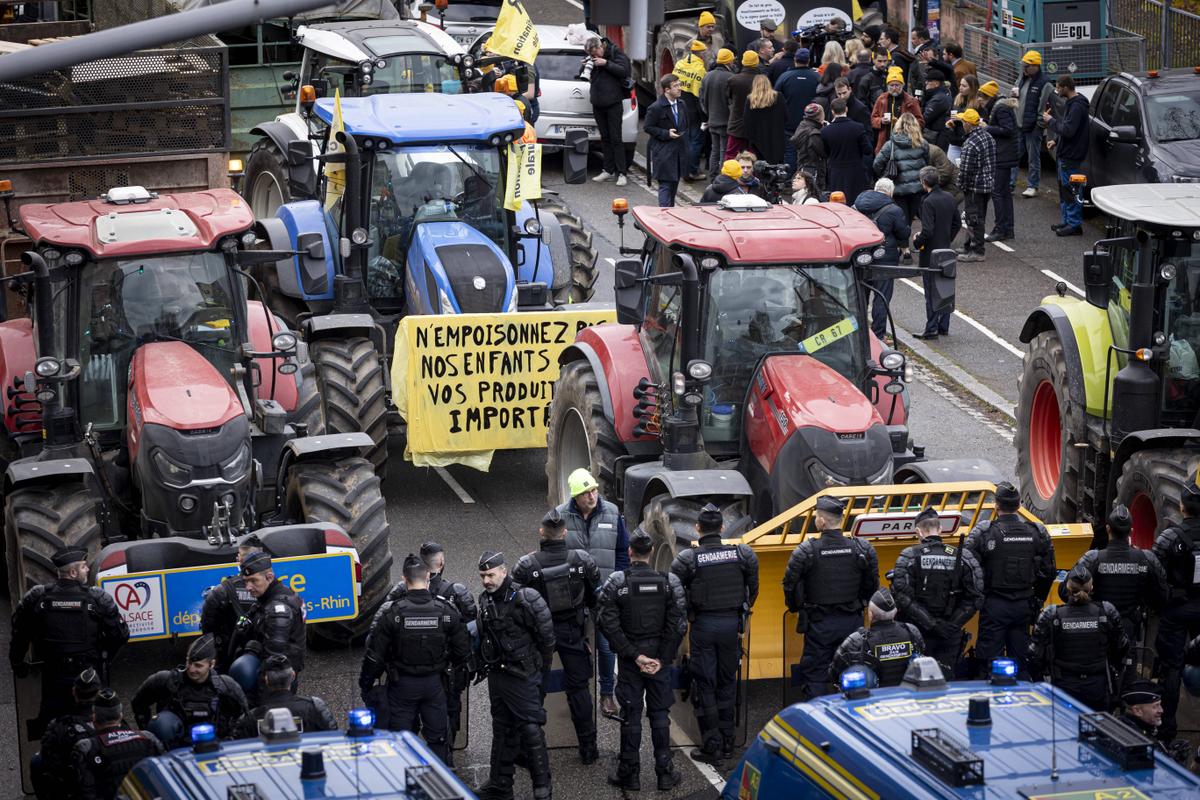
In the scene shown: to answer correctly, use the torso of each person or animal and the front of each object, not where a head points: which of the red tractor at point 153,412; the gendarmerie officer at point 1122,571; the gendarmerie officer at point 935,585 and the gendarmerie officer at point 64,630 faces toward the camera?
the red tractor

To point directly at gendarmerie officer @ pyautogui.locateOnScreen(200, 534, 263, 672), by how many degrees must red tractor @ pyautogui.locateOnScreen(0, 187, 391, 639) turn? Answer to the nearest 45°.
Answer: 0° — it already faces them

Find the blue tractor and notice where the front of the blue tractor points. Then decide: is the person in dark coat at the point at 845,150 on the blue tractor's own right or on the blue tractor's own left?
on the blue tractor's own left

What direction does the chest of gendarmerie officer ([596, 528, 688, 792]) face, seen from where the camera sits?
away from the camera

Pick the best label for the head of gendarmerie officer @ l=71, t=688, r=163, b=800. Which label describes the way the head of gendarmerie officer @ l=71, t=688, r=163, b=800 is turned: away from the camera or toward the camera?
away from the camera

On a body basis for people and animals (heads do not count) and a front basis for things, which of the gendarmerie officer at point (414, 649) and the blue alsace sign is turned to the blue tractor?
the gendarmerie officer

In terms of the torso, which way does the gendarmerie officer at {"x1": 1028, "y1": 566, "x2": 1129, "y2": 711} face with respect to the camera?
away from the camera

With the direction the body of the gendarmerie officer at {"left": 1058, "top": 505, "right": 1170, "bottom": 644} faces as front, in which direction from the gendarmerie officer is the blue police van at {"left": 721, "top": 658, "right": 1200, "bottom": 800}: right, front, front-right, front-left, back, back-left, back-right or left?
back

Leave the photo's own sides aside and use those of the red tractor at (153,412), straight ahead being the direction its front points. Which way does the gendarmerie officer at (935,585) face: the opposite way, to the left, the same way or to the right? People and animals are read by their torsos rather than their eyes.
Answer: the opposite way

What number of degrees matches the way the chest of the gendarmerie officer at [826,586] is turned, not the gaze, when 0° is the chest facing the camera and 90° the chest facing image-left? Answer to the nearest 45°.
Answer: approximately 180°

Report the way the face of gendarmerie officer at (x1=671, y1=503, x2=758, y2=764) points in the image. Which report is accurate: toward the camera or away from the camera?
away from the camera

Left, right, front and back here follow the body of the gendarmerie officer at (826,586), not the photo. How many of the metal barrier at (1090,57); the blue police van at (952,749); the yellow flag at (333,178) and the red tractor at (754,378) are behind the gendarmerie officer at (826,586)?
1

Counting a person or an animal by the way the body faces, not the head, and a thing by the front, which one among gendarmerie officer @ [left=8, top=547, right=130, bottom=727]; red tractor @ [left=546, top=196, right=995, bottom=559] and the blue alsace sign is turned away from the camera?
the gendarmerie officer

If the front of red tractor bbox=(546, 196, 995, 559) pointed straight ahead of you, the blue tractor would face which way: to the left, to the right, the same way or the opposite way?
the same way

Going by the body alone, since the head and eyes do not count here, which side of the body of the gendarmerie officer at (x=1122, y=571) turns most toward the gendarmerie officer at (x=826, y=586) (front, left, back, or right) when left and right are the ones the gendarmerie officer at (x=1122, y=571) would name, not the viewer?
left

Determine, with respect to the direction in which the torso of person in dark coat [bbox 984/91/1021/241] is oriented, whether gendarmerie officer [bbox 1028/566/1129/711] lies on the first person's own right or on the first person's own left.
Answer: on the first person's own left

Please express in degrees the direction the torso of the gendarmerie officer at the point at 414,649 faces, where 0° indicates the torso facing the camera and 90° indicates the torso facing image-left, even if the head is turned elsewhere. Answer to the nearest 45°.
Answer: approximately 180°

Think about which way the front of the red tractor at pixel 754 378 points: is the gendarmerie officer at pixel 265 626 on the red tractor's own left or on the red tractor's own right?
on the red tractor's own right

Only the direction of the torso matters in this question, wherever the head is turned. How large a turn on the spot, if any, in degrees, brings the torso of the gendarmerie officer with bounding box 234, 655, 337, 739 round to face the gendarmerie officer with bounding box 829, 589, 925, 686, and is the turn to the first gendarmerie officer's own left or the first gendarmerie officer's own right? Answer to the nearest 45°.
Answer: approximately 90° to the first gendarmerie officer's own right

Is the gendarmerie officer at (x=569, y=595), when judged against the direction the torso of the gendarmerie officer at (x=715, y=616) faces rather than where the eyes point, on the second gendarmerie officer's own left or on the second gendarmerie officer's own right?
on the second gendarmerie officer's own left
